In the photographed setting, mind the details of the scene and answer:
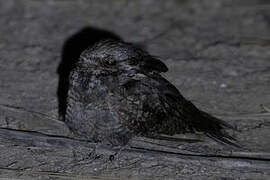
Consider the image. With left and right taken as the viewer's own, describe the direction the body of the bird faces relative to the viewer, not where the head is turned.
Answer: facing the viewer and to the left of the viewer
